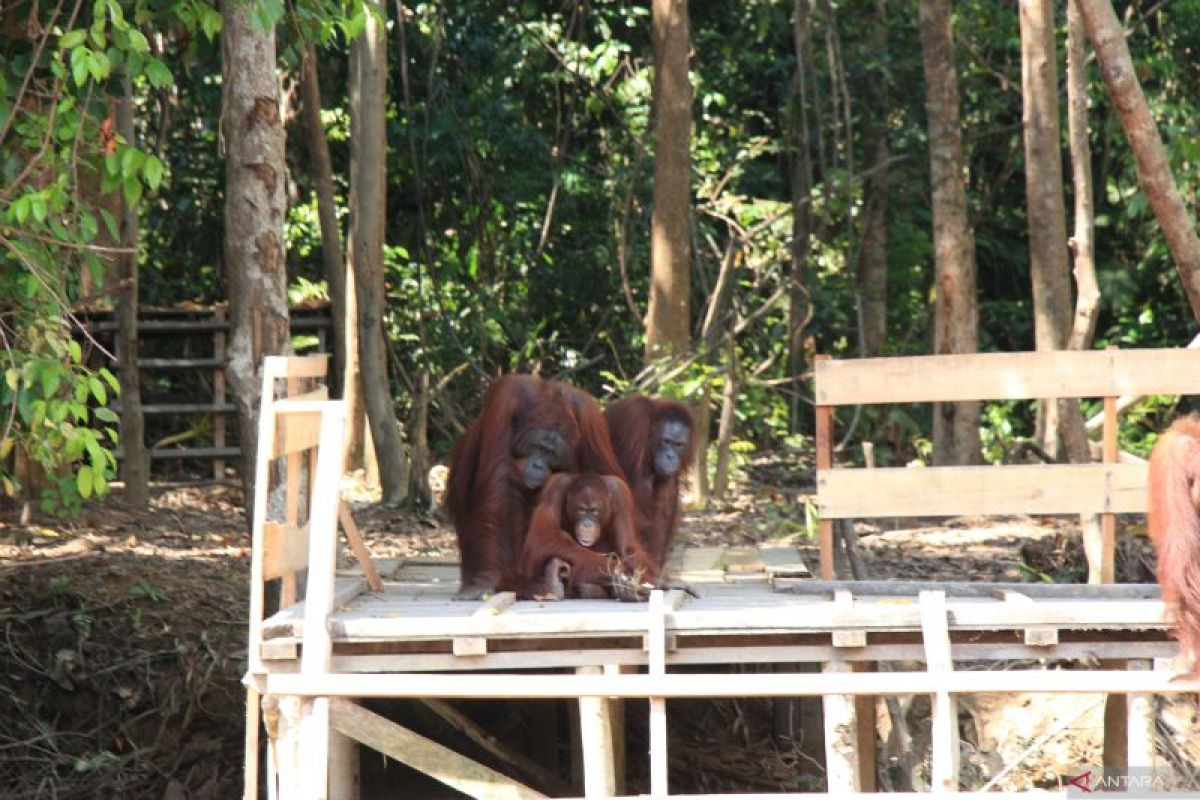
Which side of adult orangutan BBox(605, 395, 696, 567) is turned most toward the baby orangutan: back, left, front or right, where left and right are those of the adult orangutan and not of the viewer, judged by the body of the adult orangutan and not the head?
right

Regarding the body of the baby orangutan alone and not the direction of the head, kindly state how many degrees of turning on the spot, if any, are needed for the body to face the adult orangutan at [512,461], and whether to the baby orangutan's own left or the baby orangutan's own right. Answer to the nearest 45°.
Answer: approximately 135° to the baby orangutan's own right

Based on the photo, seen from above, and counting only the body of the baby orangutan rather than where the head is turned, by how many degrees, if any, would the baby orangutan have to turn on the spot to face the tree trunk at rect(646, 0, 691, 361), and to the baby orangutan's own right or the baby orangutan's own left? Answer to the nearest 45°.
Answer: approximately 180°

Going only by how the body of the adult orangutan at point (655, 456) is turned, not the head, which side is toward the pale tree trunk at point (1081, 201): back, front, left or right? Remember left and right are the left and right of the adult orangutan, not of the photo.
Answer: left

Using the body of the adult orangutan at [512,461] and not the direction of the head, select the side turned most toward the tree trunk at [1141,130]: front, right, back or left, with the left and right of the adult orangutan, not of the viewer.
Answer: left

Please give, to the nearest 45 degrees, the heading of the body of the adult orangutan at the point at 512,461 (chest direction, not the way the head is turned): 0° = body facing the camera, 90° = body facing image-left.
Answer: approximately 0°

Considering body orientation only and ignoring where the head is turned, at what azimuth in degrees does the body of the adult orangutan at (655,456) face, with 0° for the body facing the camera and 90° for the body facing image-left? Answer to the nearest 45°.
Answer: approximately 315°

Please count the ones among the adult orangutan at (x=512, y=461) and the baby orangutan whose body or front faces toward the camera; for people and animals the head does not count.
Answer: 2

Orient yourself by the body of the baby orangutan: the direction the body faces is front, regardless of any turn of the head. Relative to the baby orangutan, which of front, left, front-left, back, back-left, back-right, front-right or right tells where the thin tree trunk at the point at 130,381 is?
back-right
